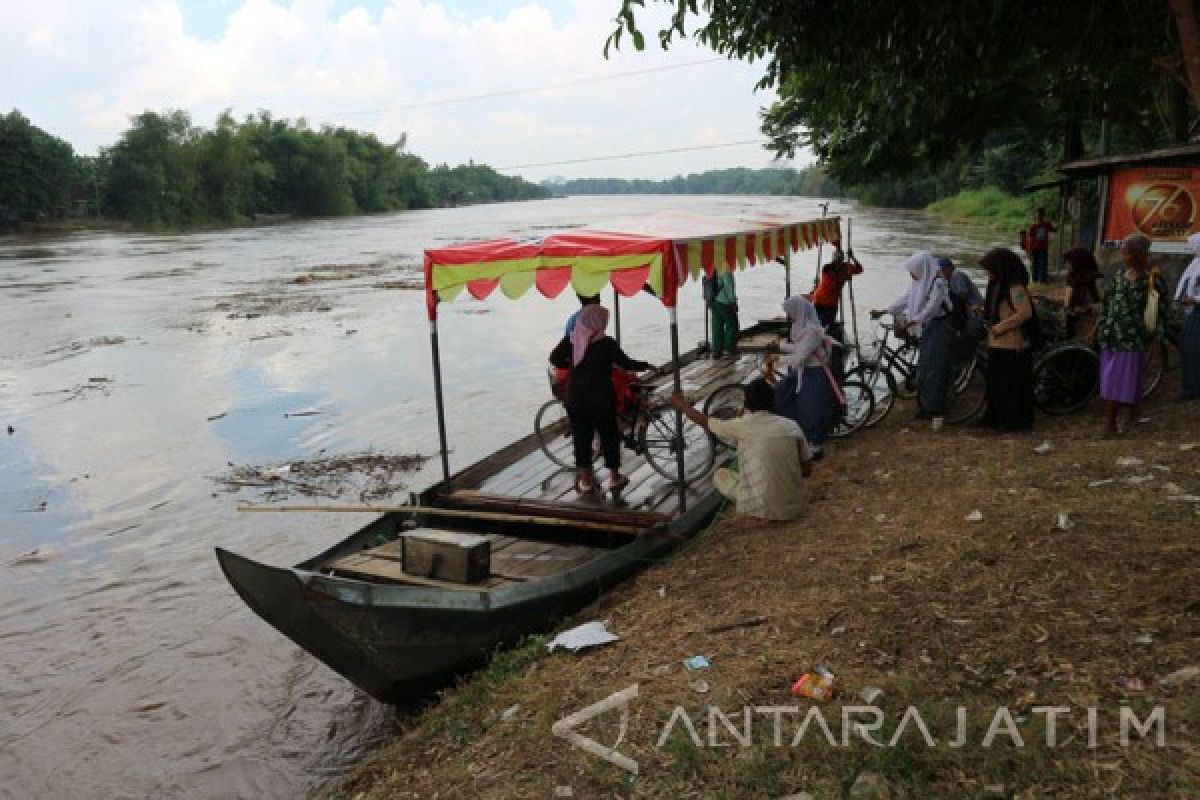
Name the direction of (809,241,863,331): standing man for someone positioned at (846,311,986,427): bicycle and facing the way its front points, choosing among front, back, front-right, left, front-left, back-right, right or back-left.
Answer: front-right

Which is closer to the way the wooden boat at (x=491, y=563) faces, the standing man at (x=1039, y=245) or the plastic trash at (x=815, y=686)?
the plastic trash

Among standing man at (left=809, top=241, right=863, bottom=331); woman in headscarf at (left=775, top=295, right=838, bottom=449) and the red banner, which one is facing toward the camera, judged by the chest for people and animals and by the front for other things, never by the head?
the red banner

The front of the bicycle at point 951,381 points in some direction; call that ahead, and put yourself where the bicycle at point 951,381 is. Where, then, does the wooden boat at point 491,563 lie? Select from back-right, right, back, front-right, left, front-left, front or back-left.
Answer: front-left

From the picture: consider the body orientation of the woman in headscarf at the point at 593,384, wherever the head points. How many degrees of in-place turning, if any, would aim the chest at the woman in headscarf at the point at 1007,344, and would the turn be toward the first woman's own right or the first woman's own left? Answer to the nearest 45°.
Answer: approximately 45° to the first woman's own right

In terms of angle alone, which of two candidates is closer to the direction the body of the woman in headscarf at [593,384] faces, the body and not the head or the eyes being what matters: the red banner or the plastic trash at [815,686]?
the red banner

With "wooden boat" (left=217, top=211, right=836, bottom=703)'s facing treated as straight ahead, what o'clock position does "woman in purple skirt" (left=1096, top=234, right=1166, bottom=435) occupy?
The woman in purple skirt is roughly at 7 o'clock from the wooden boat.

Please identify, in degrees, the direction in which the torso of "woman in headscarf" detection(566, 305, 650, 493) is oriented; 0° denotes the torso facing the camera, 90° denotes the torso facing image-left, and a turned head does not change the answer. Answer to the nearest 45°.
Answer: approximately 225°

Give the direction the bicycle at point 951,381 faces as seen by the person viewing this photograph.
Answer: facing to the left of the viewer

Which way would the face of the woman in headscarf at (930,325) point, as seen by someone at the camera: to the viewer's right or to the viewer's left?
to the viewer's left

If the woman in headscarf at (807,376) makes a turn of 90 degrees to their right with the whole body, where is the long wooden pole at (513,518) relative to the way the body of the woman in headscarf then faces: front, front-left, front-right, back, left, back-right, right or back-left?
back-left

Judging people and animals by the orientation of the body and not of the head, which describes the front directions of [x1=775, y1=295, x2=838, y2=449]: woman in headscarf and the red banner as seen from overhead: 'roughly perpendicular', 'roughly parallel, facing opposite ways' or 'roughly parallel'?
roughly perpendicular

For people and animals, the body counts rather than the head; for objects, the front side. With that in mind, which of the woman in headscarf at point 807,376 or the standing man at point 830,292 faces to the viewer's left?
the woman in headscarf

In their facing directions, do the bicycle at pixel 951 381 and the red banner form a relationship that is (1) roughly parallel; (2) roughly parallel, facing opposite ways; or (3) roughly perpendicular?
roughly perpendicular
